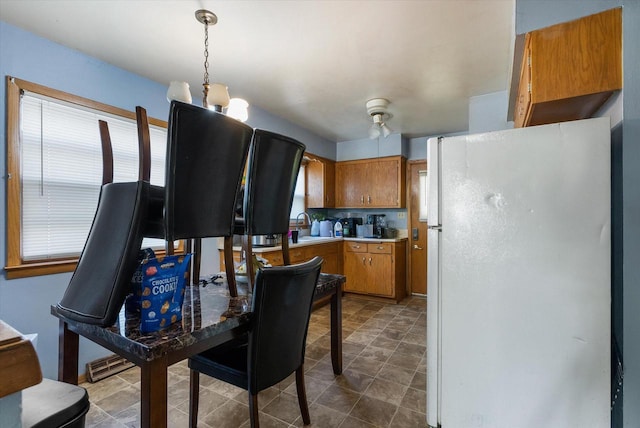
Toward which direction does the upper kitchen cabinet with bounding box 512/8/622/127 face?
to the viewer's left

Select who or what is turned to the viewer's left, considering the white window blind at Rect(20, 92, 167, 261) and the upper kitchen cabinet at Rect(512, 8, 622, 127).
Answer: the upper kitchen cabinet

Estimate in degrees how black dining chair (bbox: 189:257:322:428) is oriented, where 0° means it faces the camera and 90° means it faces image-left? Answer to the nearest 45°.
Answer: approximately 135°

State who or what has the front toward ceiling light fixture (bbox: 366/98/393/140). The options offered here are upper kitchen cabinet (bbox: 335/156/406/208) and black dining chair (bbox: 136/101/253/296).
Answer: the upper kitchen cabinet

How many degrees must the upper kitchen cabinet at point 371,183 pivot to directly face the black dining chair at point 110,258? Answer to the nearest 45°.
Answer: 0° — it already faces it

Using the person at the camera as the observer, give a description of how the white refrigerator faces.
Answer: facing to the left of the viewer

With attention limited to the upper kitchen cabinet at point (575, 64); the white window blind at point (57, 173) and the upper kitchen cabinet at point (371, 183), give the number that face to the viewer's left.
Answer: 1

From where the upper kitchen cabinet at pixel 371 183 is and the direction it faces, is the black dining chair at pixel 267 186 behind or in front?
in front

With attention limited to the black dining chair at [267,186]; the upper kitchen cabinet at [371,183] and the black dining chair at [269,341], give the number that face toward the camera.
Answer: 1
